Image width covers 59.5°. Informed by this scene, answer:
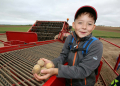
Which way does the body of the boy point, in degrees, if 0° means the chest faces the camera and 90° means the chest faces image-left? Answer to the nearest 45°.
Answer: approximately 45°

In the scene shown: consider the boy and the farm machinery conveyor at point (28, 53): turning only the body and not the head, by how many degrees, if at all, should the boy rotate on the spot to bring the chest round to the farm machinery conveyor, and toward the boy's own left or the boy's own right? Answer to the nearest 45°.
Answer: approximately 90° to the boy's own right
